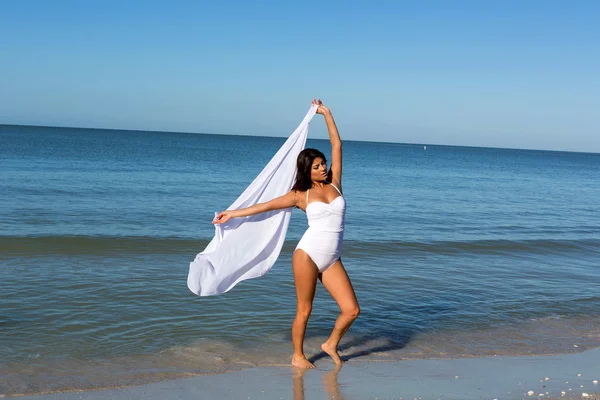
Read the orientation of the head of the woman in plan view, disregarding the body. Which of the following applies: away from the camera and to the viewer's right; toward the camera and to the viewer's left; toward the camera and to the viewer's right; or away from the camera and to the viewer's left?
toward the camera and to the viewer's right

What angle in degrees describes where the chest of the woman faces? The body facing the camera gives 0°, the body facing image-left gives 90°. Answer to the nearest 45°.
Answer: approximately 315°
